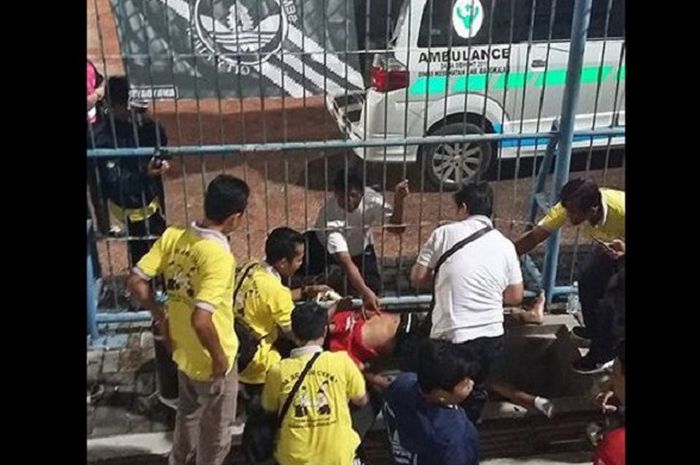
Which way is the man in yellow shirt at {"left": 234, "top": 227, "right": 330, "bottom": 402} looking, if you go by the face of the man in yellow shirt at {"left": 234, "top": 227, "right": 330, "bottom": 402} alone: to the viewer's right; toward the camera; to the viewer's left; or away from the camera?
to the viewer's right

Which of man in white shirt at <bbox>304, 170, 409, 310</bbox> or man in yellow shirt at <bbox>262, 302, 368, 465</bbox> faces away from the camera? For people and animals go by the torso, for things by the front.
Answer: the man in yellow shirt

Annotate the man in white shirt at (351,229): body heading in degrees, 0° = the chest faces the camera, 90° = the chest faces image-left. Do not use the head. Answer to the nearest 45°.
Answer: approximately 0°

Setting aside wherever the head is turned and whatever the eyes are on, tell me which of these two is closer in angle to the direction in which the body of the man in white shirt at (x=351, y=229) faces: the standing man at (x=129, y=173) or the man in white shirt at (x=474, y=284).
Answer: the man in white shirt

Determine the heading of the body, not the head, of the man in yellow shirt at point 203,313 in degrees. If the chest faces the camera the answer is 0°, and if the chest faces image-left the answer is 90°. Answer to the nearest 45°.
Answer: approximately 225°

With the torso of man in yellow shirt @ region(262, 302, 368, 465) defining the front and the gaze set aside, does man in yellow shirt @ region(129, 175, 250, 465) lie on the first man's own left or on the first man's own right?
on the first man's own left

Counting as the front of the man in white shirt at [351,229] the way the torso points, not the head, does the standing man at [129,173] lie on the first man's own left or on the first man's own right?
on the first man's own right

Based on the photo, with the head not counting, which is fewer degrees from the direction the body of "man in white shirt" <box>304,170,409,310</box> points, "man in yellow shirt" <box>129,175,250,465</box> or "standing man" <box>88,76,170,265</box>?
the man in yellow shirt

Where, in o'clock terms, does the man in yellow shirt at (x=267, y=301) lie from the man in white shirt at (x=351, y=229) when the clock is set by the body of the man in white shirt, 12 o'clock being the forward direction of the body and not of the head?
The man in yellow shirt is roughly at 1 o'clock from the man in white shirt.

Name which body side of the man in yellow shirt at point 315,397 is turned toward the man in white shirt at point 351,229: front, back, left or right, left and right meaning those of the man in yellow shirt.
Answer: front

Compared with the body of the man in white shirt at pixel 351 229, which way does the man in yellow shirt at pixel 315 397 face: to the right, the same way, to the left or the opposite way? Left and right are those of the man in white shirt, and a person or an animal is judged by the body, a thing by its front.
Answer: the opposite way

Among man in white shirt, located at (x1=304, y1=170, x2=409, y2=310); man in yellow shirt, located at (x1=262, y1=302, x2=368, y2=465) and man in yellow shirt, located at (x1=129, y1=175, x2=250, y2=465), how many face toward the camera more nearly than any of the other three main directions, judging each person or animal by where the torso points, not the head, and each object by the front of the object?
1

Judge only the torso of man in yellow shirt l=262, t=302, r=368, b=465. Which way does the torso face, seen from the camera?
away from the camera

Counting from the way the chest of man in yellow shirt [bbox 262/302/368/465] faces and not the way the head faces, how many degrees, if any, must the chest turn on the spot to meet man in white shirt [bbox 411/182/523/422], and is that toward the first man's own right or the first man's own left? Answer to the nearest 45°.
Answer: approximately 45° to the first man's own right

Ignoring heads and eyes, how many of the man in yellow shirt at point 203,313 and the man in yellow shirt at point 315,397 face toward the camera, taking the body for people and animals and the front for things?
0
